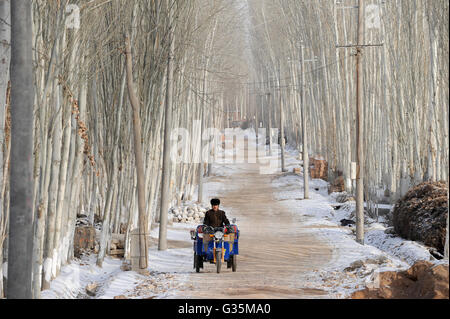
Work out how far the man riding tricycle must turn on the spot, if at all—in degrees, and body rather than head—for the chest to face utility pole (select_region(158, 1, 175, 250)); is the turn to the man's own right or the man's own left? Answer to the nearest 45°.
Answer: approximately 180°

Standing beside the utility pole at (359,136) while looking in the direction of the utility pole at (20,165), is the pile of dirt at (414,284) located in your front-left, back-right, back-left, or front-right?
front-left

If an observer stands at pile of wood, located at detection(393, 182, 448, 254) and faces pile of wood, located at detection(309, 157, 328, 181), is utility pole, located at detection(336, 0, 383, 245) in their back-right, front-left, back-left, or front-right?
front-left

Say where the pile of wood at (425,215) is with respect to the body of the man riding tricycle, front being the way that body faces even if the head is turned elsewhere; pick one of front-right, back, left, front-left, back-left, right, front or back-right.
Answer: back-left

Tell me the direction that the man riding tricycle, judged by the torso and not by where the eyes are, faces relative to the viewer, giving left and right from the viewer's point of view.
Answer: facing the viewer

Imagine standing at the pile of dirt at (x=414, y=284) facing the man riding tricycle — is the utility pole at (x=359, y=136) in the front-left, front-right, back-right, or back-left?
front-right

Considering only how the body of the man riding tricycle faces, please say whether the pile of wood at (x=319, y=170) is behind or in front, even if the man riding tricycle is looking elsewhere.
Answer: behind

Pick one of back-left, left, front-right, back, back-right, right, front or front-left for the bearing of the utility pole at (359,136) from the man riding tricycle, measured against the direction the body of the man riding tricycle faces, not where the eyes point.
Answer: back-left

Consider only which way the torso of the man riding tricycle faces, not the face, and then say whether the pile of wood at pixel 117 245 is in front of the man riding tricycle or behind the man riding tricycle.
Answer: behind

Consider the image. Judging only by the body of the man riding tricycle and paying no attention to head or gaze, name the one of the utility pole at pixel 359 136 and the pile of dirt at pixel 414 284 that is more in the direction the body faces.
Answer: the pile of dirt

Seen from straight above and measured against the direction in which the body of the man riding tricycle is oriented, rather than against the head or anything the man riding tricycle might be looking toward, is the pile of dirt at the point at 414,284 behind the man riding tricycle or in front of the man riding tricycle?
in front
